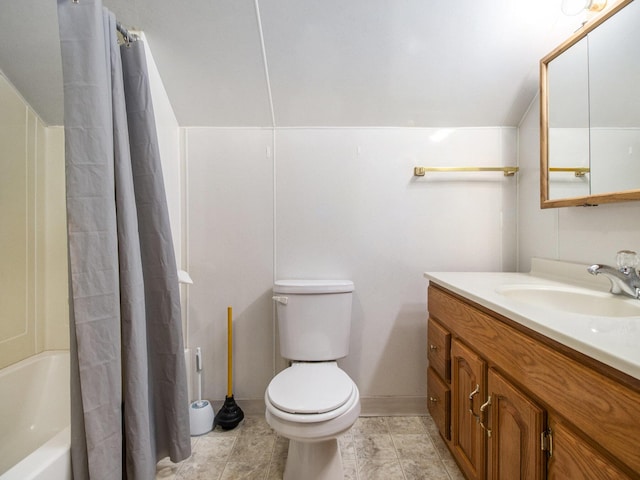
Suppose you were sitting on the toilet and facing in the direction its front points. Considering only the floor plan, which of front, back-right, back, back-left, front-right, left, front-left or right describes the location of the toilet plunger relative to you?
back-right

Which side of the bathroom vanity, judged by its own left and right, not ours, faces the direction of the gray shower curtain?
front

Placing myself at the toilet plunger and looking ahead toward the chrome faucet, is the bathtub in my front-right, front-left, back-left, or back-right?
back-right

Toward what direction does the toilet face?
toward the camera

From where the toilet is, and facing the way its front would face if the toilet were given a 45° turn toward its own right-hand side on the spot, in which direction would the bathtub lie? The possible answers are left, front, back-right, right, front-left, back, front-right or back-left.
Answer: front-right
